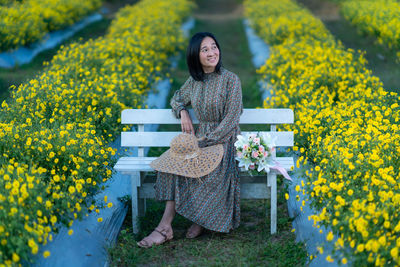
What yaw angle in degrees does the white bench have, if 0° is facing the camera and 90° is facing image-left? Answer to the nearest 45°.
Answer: approximately 0°
